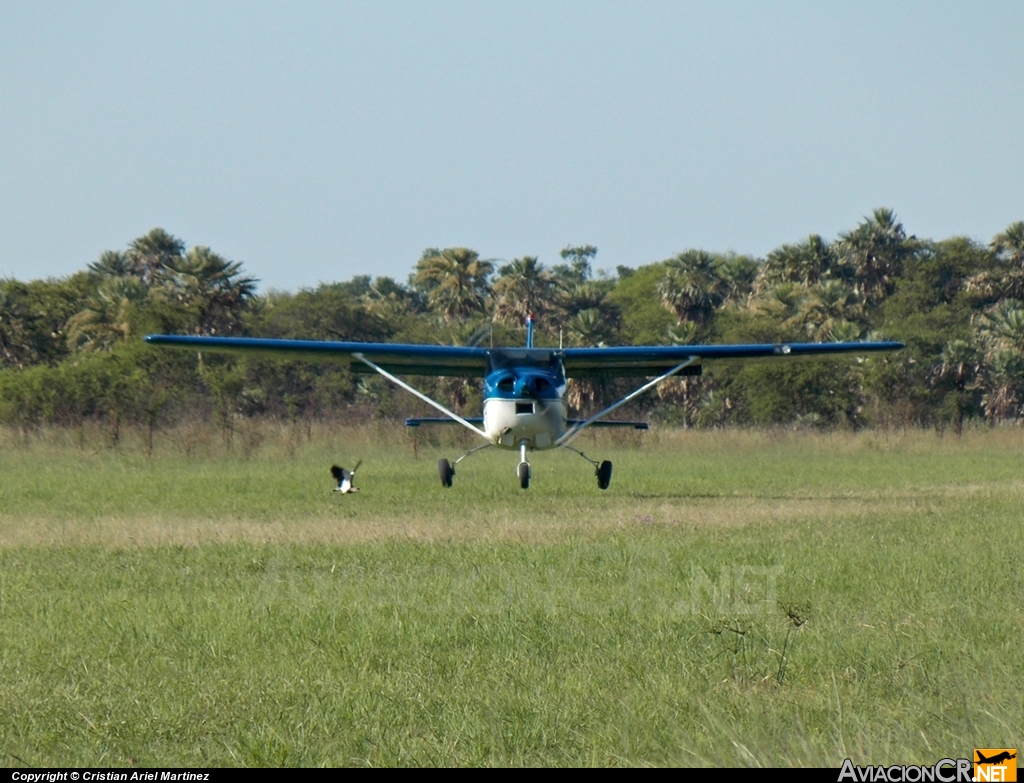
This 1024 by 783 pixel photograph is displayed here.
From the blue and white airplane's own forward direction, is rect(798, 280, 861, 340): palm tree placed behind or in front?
behind

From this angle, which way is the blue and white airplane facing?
toward the camera

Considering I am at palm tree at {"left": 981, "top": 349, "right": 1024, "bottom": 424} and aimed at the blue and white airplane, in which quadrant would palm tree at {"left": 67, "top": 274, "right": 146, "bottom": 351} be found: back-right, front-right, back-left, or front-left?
front-right

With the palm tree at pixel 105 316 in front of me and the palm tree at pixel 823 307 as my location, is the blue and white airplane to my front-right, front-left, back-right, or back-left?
front-left

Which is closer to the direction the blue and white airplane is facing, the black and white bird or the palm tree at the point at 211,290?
the black and white bird

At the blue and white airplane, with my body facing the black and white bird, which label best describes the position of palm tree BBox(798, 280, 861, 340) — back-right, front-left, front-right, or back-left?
back-right

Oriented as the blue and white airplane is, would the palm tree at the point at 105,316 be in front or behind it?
behind

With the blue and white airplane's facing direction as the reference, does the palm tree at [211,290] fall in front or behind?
behind

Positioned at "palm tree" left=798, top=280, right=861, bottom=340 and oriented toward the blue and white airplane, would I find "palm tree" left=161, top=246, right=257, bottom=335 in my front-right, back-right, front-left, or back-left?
front-right

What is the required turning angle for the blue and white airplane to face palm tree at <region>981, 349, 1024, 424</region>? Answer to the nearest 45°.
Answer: approximately 135° to its left
